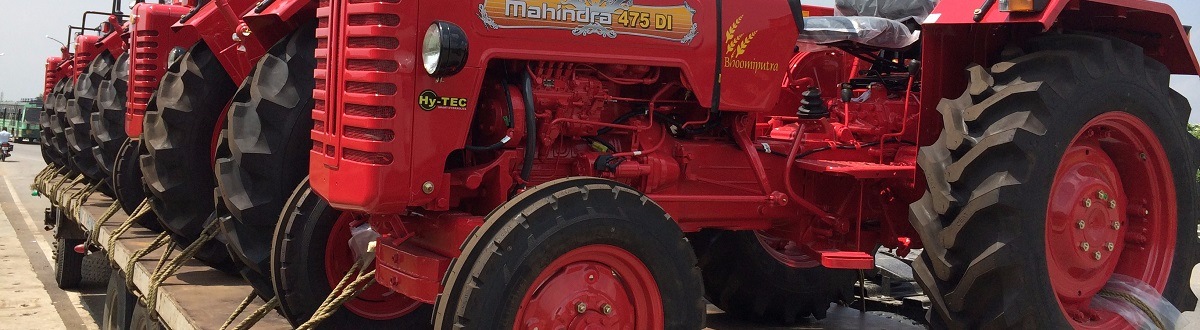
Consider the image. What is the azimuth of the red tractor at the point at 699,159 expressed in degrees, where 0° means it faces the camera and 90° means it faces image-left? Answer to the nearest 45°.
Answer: approximately 45°

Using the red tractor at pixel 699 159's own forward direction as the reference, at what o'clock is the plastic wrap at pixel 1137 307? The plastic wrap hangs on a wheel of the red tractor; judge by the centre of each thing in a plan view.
The plastic wrap is roughly at 7 o'clock from the red tractor.

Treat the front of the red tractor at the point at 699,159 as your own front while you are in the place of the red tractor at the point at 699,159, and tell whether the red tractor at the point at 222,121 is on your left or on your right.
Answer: on your right

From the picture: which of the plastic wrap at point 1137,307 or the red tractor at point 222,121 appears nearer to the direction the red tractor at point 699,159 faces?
the red tractor
